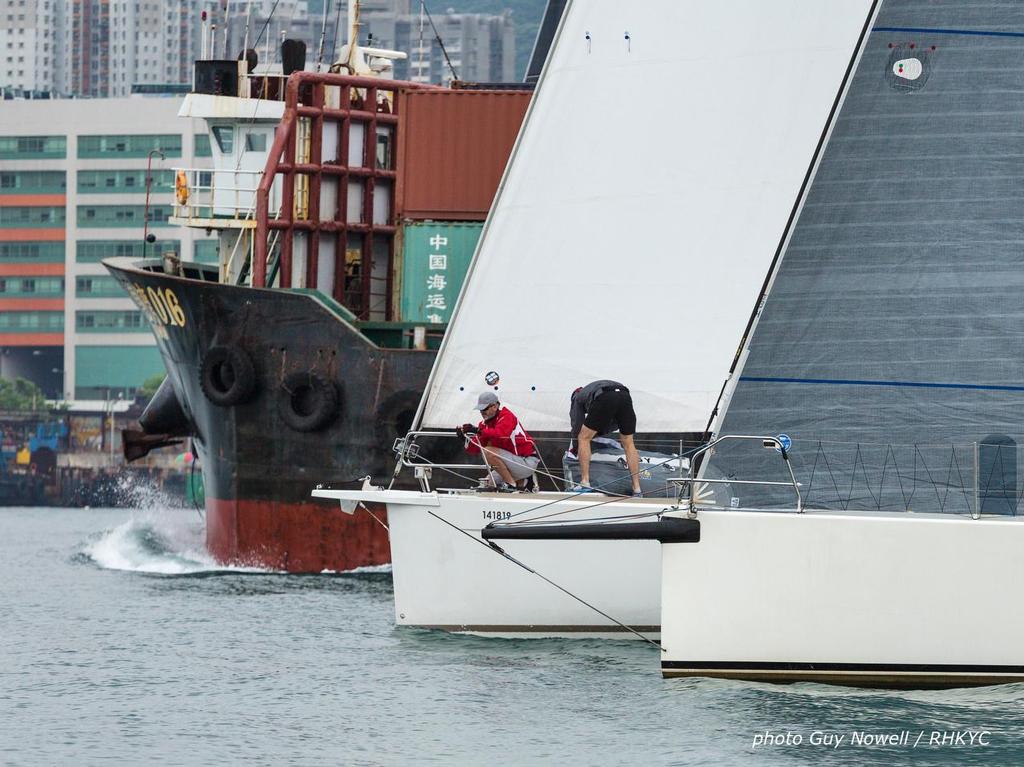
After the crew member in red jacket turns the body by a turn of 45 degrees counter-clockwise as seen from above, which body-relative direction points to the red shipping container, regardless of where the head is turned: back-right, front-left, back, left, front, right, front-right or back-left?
back-right

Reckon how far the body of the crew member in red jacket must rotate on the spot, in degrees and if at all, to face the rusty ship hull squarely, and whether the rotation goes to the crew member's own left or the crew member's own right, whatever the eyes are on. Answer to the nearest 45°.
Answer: approximately 90° to the crew member's own right

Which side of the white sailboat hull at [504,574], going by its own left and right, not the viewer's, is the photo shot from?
left

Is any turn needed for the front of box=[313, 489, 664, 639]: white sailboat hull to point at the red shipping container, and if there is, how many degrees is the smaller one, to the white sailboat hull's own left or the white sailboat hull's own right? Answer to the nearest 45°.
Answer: approximately 90° to the white sailboat hull's own right

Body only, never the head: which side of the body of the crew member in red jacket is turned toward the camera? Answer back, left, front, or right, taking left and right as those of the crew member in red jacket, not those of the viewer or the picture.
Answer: left

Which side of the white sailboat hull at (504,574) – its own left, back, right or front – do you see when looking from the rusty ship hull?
right

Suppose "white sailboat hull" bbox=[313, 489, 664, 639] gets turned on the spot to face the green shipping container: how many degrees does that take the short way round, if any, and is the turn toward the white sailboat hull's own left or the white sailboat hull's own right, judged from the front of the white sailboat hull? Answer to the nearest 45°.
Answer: approximately 90° to the white sailboat hull's own right

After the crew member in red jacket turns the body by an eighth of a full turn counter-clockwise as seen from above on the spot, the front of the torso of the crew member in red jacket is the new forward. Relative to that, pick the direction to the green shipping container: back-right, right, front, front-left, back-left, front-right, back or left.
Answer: back-right
